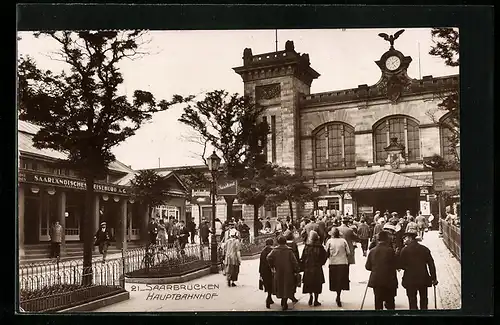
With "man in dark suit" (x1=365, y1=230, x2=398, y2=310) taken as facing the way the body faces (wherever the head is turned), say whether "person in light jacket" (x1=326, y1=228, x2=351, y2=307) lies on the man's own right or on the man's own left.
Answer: on the man's own left

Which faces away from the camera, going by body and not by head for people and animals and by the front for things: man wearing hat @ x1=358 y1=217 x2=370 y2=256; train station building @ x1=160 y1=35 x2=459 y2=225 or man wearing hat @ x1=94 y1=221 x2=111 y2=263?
man wearing hat @ x1=358 y1=217 x2=370 y2=256

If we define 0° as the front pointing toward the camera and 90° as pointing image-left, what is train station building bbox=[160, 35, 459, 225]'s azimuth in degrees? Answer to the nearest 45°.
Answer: approximately 0°

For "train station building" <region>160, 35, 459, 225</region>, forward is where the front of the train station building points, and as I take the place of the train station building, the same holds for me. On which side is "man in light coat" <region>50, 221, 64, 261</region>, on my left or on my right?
on my right

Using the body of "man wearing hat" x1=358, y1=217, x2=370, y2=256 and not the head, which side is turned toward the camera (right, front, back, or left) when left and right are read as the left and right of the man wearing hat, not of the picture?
back

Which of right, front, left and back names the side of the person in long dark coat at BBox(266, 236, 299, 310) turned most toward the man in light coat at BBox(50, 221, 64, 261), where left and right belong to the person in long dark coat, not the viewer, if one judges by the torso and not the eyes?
left

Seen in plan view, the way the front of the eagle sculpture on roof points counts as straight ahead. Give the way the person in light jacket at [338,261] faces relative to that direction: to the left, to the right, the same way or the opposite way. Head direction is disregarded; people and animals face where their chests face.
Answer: the opposite way

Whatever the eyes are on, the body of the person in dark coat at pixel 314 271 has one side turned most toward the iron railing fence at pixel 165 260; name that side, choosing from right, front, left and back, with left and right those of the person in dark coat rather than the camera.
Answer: left

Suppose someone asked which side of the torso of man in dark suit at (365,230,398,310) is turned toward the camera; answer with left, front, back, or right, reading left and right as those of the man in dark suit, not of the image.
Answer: back

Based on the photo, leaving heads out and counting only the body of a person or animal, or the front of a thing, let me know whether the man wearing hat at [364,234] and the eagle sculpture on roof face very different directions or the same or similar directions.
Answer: very different directions
